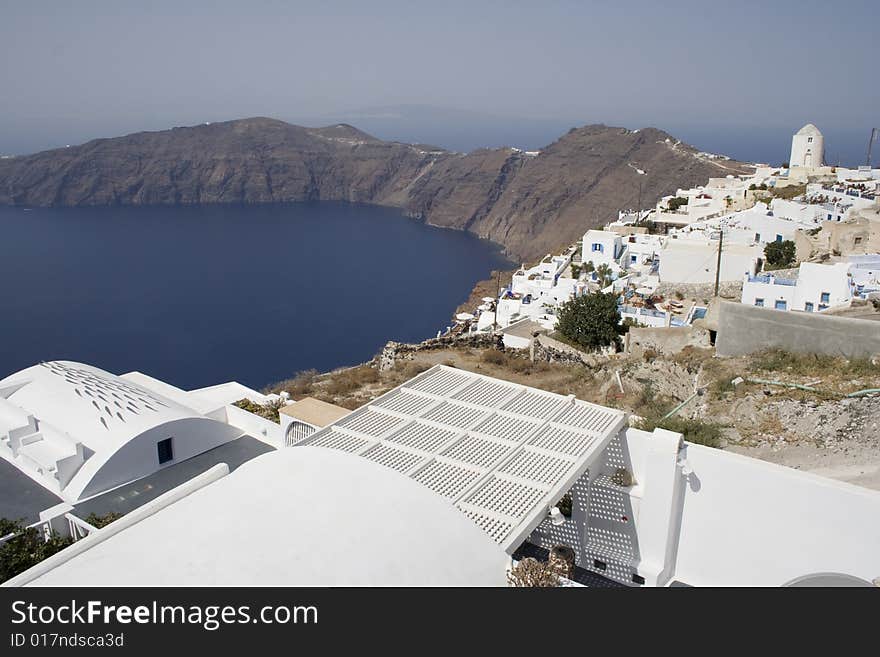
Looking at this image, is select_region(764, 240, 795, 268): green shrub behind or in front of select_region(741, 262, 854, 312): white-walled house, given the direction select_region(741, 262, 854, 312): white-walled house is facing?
behind

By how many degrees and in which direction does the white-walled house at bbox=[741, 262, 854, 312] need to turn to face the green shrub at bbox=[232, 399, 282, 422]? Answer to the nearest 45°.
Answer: approximately 45° to its right

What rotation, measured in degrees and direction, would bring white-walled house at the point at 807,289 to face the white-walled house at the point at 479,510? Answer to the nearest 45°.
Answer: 0° — it already faces it

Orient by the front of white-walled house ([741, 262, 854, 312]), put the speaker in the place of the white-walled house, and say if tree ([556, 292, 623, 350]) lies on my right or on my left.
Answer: on my right

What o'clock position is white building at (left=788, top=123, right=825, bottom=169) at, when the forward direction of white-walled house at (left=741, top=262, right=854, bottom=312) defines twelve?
The white building is roughly at 6 o'clock from the white-walled house.

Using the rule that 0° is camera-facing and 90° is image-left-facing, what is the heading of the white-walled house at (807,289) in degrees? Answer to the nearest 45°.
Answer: approximately 0°

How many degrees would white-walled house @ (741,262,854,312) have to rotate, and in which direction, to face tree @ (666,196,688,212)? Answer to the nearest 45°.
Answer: approximately 180°

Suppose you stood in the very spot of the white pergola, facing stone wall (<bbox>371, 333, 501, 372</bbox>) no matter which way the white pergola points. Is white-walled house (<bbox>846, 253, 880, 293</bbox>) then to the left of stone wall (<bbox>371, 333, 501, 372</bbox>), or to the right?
right

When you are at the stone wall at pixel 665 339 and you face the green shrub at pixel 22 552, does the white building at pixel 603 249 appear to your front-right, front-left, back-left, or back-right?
back-right

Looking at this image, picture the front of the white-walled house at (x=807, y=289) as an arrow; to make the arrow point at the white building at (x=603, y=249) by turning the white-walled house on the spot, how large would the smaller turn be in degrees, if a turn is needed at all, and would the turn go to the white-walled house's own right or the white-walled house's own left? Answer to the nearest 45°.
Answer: approximately 135° to the white-walled house's own right

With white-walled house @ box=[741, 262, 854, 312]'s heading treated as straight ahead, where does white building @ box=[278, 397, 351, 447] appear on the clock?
The white building is roughly at 1 o'clock from the white-walled house.

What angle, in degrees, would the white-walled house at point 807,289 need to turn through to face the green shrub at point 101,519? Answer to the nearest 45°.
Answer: approximately 45° to its right

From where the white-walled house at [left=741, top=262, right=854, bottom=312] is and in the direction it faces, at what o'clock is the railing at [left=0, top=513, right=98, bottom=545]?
The railing is roughly at 1 o'clock from the white-walled house.

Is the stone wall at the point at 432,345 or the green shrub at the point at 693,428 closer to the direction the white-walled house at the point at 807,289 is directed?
the green shrub
